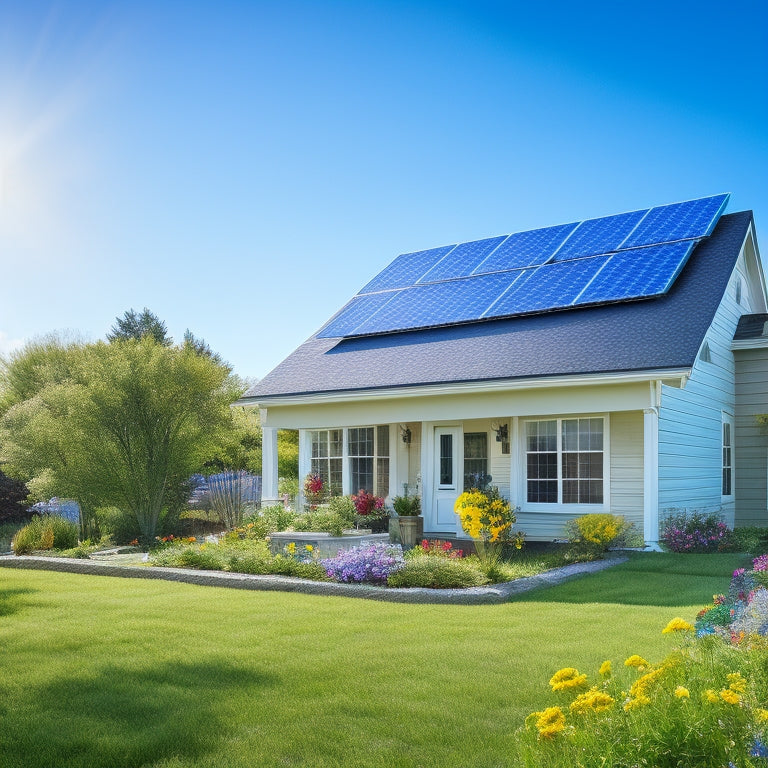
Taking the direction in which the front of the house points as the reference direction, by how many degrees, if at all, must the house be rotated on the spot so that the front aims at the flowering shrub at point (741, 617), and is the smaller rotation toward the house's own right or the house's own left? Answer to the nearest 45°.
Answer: approximately 45° to the house's own left

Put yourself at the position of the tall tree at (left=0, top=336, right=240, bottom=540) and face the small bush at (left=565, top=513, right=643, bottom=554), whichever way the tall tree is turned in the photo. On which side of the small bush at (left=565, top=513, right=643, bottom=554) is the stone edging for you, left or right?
right

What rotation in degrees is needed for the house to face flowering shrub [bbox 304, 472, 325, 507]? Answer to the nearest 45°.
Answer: approximately 45° to its right

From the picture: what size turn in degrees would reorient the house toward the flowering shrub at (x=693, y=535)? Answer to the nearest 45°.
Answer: approximately 90° to its left

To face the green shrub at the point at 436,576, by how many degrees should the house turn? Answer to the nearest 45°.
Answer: approximately 45° to its left

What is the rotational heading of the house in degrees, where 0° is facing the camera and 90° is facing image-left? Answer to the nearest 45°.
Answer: approximately 45°

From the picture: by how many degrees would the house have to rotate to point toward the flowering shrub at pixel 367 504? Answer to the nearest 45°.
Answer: approximately 45° to its right
